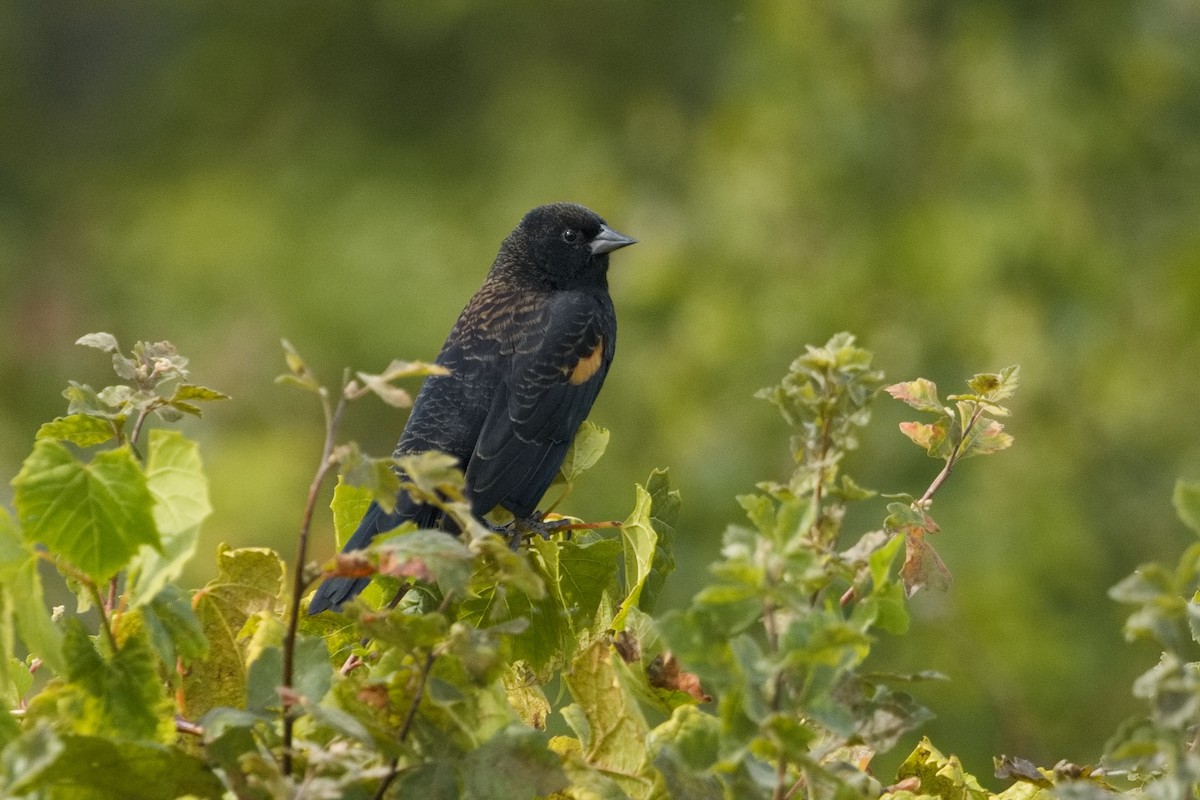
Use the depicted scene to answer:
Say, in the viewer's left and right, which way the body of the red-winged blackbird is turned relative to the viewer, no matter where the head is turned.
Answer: facing away from the viewer and to the right of the viewer
